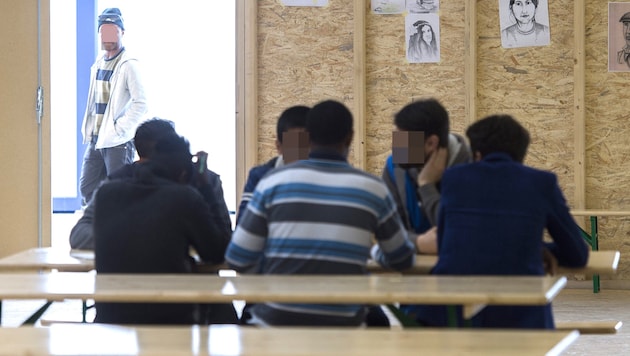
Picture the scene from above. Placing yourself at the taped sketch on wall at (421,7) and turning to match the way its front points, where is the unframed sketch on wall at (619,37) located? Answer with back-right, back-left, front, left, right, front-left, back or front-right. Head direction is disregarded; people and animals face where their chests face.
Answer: left

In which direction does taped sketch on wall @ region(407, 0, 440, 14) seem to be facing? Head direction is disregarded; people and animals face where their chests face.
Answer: toward the camera

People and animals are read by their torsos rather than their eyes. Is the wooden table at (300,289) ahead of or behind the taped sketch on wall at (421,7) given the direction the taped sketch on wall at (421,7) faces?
ahead

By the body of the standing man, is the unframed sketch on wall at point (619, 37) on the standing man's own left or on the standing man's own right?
on the standing man's own left

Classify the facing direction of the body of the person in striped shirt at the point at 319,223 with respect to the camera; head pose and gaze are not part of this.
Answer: away from the camera

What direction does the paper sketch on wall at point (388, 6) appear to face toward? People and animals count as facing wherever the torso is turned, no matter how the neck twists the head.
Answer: toward the camera

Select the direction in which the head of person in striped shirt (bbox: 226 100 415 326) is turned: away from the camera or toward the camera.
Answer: away from the camera

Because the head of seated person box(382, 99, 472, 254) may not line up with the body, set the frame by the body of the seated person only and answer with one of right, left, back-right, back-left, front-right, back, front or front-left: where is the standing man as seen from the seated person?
right

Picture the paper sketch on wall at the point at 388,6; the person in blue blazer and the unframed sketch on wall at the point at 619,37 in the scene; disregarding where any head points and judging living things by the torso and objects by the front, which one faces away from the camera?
the person in blue blazer

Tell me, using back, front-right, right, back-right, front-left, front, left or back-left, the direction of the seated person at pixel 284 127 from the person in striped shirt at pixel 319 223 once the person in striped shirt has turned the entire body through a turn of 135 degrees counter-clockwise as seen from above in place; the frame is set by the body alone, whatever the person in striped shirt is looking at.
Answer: back-right

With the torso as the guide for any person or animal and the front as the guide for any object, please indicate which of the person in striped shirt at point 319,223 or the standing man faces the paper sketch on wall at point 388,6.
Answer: the person in striped shirt

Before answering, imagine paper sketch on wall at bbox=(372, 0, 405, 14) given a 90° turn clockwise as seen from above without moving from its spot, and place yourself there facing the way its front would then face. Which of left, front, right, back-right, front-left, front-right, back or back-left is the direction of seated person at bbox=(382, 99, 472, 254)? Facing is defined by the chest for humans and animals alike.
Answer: left

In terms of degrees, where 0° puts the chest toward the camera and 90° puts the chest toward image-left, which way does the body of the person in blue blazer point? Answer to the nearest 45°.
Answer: approximately 180°

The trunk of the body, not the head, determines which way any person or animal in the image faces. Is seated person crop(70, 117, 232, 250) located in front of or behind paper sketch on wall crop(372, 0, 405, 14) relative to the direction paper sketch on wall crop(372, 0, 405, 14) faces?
in front

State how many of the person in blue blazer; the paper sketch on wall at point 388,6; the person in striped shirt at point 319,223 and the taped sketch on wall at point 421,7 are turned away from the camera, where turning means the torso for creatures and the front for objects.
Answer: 2

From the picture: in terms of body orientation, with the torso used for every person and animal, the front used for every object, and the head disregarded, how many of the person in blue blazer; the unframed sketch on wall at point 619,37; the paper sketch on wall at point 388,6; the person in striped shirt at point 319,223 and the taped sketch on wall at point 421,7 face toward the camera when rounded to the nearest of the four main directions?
3

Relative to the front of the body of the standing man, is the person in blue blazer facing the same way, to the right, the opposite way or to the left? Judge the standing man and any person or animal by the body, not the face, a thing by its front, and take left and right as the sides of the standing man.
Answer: the opposite way

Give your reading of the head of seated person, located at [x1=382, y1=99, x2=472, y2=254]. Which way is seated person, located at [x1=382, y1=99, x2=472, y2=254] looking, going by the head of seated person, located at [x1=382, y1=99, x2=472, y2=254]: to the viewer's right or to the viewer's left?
to the viewer's left

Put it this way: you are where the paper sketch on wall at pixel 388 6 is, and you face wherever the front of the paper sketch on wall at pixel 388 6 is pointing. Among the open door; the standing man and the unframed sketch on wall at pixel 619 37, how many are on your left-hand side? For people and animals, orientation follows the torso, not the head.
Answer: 1
